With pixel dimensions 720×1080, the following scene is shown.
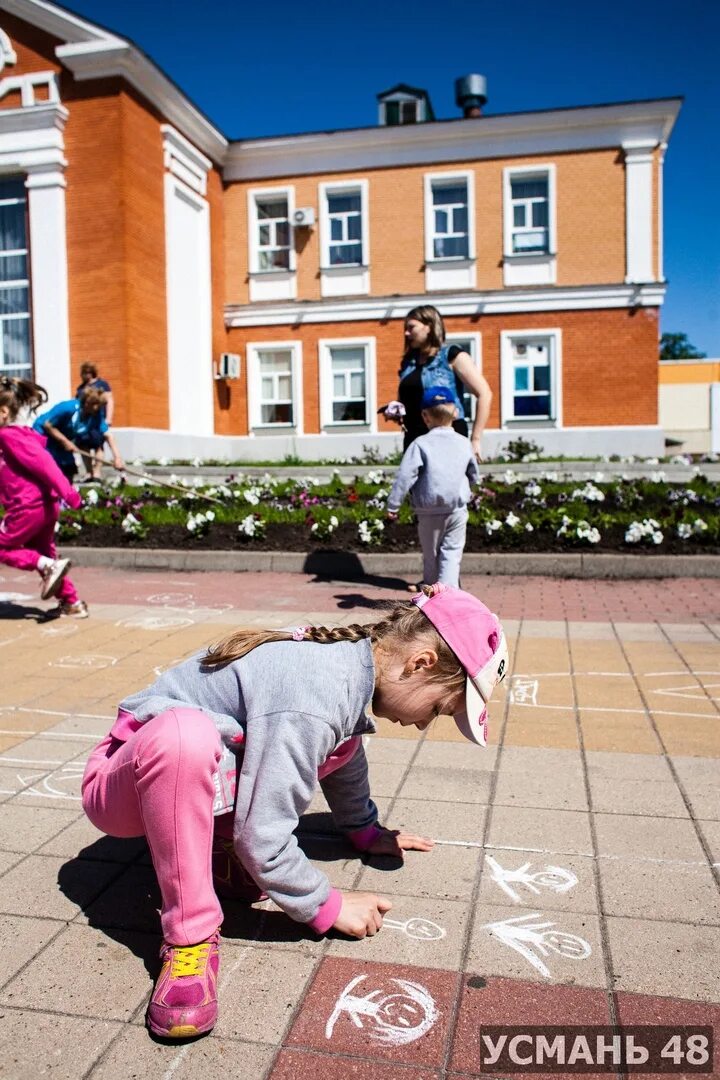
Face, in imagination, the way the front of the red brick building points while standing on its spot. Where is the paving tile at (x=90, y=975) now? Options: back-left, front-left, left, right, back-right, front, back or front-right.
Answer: front

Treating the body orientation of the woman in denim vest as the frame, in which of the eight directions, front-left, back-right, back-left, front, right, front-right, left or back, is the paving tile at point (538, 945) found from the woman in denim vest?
front-left

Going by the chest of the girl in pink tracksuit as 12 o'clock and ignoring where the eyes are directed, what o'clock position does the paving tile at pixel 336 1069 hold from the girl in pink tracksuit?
The paving tile is roughly at 9 o'clock from the girl in pink tracksuit.

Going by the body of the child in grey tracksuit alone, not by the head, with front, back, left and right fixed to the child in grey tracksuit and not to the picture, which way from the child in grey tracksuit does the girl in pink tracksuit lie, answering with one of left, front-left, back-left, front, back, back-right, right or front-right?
left

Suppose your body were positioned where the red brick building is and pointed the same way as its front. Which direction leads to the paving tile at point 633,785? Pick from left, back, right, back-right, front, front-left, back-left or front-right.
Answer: front

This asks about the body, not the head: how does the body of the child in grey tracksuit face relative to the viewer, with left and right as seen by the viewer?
facing away from the viewer

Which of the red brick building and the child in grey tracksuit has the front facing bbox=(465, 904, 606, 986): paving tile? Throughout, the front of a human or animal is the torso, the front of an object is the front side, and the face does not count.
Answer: the red brick building

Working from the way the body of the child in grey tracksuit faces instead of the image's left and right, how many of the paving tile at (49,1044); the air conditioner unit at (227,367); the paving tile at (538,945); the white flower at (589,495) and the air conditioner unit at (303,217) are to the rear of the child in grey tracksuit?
2

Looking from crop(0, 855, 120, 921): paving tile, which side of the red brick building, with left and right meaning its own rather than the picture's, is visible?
front

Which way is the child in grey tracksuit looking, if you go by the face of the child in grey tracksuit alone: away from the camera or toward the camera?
away from the camera

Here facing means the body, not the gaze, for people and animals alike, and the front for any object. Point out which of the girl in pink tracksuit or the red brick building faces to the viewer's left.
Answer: the girl in pink tracksuit

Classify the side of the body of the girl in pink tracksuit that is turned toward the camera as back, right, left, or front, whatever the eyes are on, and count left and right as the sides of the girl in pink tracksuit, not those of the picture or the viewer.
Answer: left

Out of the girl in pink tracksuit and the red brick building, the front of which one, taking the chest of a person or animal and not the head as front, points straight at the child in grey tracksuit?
the red brick building

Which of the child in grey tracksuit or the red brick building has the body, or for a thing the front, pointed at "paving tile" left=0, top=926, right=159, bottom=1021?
the red brick building
